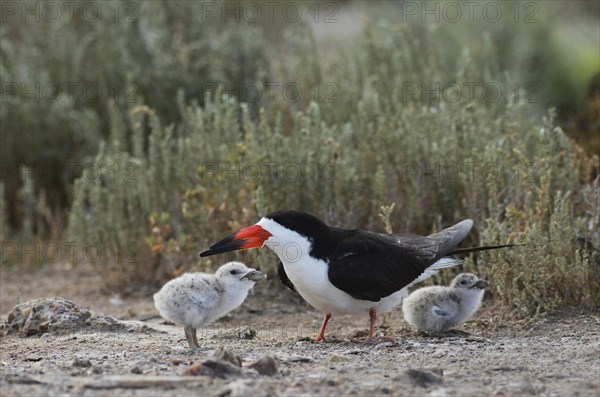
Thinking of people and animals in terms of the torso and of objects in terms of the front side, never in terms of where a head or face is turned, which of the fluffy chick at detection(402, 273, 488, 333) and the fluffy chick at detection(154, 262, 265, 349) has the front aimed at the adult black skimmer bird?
the fluffy chick at detection(154, 262, 265, 349)

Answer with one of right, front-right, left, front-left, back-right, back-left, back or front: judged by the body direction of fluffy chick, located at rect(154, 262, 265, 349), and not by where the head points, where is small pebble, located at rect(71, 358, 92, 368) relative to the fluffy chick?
back-right

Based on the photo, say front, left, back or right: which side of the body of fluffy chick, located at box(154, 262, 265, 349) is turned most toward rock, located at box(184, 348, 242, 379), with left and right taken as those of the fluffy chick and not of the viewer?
right

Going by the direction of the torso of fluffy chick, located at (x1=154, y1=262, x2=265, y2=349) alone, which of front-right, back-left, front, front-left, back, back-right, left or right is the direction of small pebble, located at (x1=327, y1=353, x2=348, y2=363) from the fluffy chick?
front-right

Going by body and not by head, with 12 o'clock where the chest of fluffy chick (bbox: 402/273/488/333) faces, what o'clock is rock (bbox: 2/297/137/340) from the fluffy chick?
The rock is roughly at 6 o'clock from the fluffy chick.

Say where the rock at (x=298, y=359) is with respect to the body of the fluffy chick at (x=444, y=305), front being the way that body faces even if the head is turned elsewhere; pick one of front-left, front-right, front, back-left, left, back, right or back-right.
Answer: back-right

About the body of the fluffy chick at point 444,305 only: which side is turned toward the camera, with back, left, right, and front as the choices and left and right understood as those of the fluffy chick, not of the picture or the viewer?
right

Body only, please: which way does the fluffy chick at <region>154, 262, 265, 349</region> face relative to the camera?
to the viewer's right

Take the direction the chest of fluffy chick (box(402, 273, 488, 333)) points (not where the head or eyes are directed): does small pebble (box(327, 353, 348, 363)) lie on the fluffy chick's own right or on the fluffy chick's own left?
on the fluffy chick's own right

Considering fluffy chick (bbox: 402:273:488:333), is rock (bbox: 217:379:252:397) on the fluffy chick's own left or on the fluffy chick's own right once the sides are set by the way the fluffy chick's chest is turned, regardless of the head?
on the fluffy chick's own right

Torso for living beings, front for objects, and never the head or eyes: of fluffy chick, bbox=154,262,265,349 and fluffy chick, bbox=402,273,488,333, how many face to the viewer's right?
2

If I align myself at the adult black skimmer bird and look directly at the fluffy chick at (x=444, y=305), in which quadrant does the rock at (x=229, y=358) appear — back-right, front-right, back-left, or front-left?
back-right
